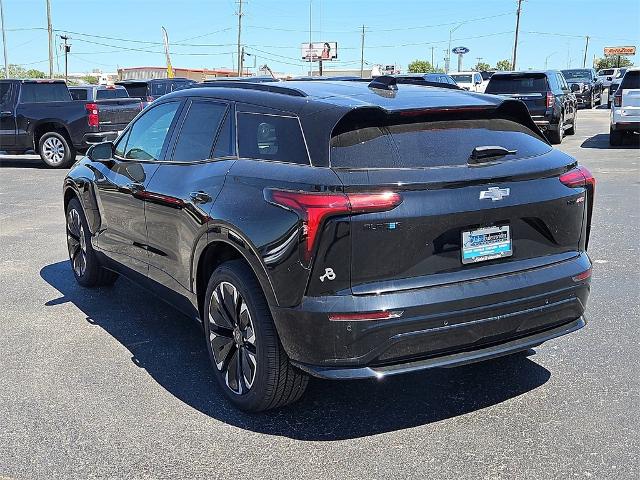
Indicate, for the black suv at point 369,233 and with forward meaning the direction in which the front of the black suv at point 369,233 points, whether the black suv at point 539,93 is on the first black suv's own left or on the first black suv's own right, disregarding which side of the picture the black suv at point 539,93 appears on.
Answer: on the first black suv's own right

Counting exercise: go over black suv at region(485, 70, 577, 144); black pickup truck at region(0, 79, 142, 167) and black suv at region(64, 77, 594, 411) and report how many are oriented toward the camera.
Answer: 0

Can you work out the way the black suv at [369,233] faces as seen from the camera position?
facing away from the viewer and to the left of the viewer

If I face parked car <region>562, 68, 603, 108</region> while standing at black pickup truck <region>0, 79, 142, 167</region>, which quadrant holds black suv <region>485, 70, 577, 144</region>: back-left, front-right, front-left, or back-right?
front-right

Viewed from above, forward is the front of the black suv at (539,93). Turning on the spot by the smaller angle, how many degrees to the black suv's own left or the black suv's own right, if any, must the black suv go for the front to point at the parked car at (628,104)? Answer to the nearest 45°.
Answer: approximately 45° to the black suv's own right

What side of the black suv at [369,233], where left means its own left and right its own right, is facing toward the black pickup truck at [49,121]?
front

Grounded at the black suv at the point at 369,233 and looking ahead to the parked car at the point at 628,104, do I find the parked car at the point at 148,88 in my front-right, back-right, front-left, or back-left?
front-left

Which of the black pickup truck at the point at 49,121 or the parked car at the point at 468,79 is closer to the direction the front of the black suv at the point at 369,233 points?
the black pickup truck

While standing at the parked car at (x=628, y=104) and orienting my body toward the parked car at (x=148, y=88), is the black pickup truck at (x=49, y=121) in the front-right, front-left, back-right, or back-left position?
front-left

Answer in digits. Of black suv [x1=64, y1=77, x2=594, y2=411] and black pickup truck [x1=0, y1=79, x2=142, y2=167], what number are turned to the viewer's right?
0

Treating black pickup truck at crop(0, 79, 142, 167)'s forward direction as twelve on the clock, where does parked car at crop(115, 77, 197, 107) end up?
The parked car is roughly at 2 o'clock from the black pickup truck.

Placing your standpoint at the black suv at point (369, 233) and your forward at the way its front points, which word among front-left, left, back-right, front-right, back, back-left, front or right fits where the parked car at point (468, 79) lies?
front-right

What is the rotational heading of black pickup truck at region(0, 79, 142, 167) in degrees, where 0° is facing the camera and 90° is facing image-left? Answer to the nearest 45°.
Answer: approximately 135°

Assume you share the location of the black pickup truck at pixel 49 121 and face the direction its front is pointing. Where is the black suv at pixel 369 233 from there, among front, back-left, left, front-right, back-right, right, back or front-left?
back-left

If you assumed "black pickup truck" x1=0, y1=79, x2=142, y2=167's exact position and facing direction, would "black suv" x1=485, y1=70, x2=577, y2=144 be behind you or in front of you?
behind

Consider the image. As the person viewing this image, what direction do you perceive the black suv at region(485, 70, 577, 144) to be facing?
facing away from the viewer and to the right of the viewer

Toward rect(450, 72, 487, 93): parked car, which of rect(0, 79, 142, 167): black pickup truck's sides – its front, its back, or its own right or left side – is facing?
right

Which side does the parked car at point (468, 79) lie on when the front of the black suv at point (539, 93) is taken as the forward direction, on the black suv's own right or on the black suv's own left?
on the black suv's own left
